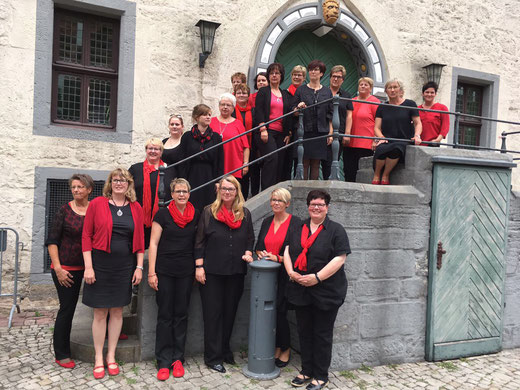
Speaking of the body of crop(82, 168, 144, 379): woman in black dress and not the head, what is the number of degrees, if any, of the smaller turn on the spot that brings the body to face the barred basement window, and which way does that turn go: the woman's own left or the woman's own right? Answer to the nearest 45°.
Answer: approximately 180°

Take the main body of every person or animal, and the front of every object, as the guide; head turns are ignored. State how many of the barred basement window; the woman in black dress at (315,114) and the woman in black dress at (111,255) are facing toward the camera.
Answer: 3

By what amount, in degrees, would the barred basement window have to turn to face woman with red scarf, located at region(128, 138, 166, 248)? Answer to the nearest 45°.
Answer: approximately 45° to its left

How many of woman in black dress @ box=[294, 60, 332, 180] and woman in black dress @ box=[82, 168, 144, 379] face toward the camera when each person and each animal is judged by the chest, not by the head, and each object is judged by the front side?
2

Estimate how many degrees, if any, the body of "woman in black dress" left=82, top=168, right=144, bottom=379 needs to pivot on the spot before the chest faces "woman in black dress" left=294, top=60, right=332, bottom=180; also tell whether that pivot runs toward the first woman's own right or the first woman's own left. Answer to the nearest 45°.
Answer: approximately 90° to the first woman's own left

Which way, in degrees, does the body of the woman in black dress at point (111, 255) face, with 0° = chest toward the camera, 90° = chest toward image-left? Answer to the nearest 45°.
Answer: approximately 0°

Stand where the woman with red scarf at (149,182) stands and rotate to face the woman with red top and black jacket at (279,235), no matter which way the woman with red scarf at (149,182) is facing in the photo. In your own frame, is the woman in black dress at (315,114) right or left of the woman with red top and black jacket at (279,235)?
left

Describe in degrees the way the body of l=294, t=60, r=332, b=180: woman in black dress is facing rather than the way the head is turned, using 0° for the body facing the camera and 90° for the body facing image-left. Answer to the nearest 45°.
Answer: approximately 0°

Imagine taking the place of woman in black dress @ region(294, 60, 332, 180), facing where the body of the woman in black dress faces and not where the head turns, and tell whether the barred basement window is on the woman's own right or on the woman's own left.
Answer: on the woman's own right

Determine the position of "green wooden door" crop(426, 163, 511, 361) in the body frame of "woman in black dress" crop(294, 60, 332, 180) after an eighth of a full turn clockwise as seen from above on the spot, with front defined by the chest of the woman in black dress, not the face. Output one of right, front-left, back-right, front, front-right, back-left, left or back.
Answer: back-left

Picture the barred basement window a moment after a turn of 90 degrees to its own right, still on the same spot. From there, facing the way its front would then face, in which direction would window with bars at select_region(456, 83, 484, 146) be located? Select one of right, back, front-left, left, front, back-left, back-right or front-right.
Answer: back
